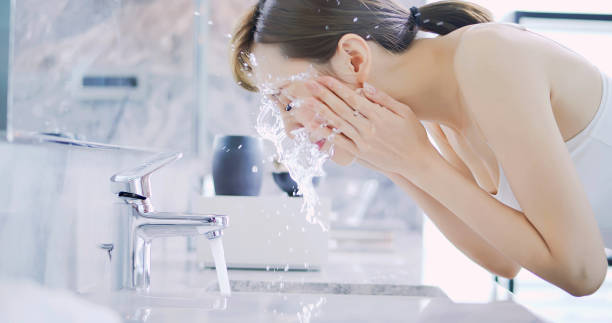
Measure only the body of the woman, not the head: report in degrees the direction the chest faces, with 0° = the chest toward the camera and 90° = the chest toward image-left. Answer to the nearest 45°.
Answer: approximately 90°

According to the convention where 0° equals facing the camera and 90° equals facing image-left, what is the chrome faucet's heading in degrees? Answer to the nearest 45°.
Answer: approximately 270°

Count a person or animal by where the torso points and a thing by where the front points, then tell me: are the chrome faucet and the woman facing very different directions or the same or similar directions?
very different directions

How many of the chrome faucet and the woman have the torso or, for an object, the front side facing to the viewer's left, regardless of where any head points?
1

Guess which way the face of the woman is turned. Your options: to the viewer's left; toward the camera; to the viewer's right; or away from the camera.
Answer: to the viewer's left
